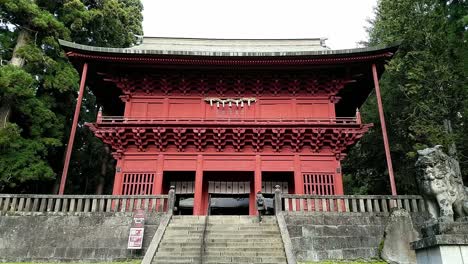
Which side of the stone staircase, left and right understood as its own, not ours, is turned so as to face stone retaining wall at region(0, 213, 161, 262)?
right

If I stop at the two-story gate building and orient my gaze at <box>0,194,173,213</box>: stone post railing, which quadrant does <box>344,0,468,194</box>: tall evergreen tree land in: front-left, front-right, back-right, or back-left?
back-left

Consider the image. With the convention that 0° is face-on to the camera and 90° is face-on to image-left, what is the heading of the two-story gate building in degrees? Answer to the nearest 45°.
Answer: approximately 0°

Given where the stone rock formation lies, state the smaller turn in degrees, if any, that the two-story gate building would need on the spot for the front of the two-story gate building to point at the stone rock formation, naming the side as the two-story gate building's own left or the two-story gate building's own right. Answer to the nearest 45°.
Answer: approximately 45° to the two-story gate building's own left

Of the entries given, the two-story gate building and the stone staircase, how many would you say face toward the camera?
2

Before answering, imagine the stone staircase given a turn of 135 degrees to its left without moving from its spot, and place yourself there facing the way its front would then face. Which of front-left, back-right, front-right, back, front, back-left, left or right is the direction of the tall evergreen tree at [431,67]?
front-right

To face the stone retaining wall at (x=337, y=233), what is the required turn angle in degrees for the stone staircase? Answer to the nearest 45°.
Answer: approximately 90° to its left
